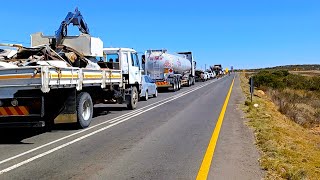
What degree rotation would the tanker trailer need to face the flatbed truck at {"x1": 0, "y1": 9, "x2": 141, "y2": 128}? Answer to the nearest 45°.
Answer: approximately 135° to its right

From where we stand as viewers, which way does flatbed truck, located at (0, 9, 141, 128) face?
facing away from the viewer and to the right of the viewer

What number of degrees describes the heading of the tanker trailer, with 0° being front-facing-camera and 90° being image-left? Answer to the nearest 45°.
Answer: approximately 225°
